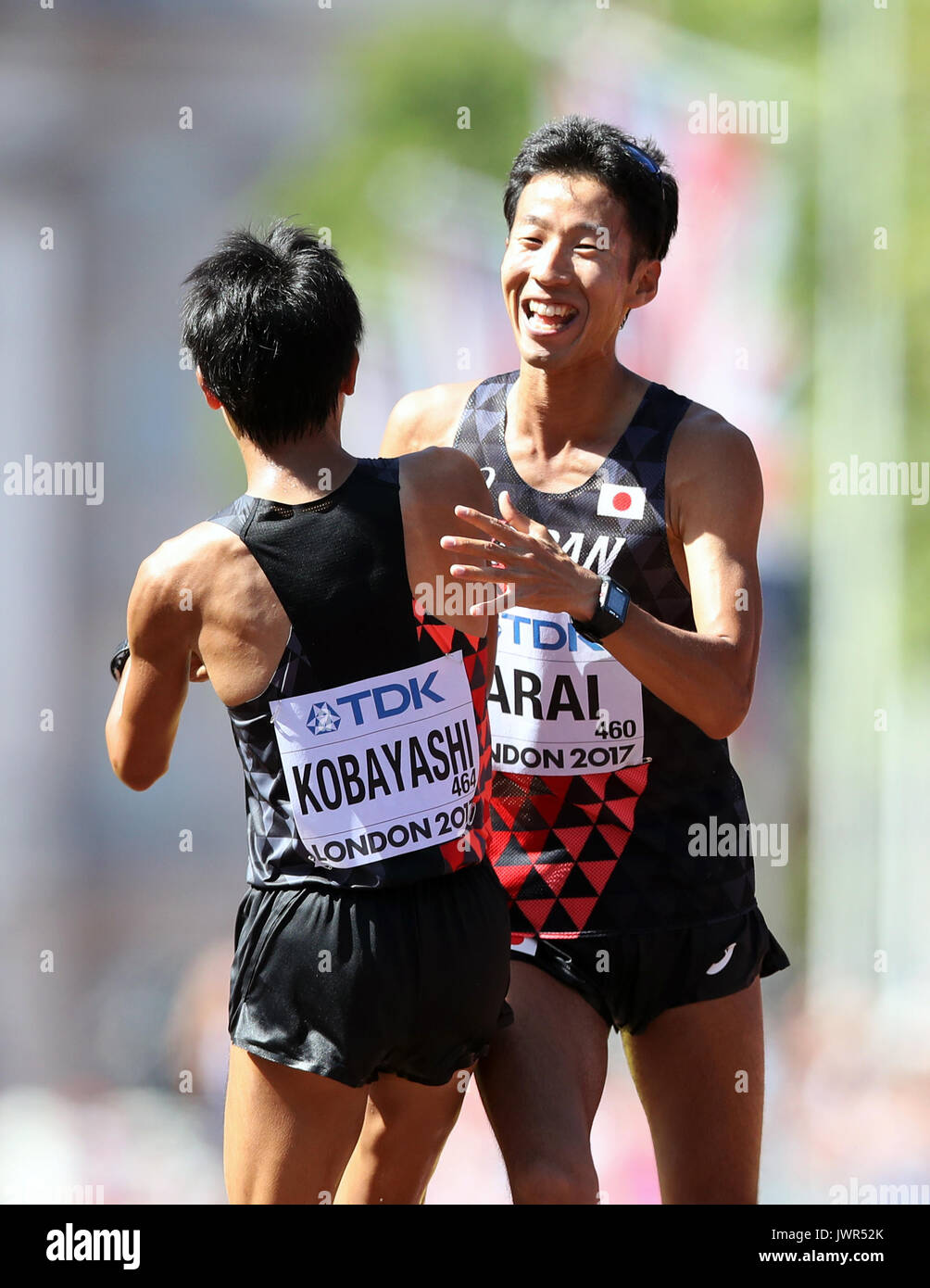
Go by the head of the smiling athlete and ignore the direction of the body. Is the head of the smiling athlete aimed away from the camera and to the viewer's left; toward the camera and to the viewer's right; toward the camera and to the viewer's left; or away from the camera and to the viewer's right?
toward the camera and to the viewer's left

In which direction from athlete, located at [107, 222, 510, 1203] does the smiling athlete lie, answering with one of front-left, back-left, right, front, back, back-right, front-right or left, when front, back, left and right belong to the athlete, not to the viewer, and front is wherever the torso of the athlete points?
front-right

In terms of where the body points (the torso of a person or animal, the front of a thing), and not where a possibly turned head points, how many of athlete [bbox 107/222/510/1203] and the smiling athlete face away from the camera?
1

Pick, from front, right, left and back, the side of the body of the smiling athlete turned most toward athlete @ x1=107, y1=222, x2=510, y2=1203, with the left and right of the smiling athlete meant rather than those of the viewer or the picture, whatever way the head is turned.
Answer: front

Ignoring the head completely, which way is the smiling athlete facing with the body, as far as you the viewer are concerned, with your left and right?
facing the viewer and to the left of the viewer

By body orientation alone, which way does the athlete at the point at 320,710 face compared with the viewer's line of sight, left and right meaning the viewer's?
facing away from the viewer

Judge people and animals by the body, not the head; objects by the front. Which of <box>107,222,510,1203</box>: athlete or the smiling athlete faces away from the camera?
the athlete
